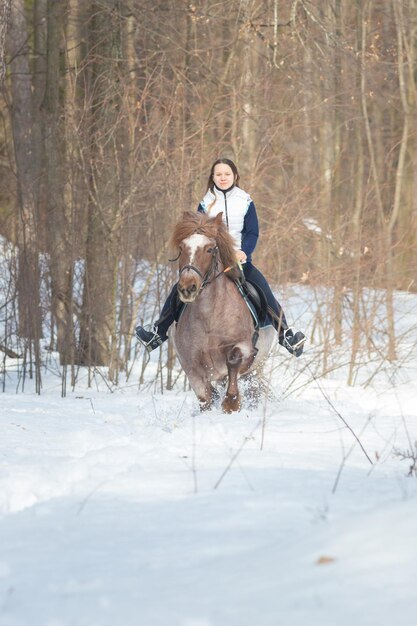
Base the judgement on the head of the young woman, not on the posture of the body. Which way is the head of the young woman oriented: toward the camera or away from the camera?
toward the camera

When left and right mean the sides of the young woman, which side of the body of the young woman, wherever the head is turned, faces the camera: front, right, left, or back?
front

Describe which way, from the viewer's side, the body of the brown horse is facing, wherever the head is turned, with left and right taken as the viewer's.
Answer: facing the viewer
